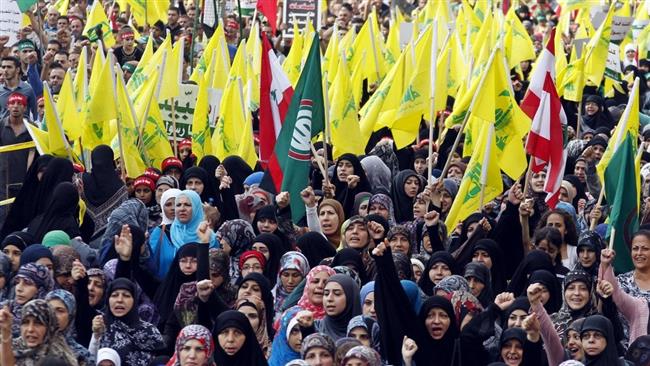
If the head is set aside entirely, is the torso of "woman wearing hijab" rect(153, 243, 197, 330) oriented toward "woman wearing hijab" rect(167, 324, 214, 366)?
yes

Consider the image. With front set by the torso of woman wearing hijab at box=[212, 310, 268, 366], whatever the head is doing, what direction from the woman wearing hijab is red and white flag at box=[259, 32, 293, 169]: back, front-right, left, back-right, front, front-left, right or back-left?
back

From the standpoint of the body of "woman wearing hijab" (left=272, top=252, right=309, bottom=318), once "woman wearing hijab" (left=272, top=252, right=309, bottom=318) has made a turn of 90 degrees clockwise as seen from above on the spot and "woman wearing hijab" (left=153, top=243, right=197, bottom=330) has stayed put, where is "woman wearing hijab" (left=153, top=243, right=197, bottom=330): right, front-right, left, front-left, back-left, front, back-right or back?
front-left

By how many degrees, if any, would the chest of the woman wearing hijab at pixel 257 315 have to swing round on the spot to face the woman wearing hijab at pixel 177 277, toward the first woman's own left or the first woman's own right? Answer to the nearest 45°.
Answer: approximately 90° to the first woman's own right
